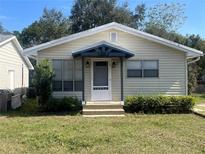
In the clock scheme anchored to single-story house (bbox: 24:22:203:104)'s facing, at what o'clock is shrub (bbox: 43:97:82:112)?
The shrub is roughly at 2 o'clock from the single-story house.

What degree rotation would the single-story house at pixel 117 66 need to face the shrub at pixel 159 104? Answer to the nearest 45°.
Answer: approximately 45° to its left

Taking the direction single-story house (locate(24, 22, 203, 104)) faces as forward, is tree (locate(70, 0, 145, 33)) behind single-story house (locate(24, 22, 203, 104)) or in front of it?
behind

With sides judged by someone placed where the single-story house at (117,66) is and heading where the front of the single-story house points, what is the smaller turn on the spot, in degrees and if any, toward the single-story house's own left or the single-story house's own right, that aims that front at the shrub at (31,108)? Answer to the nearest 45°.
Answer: approximately 90° to the single-story house's own right

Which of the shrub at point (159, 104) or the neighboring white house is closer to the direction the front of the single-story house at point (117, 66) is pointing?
the shrub

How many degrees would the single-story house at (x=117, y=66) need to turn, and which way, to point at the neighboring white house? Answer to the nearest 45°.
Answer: approximately 135° to its right

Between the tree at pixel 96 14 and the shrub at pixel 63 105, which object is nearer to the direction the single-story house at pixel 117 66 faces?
the shrub

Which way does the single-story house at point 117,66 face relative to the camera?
toward the camera

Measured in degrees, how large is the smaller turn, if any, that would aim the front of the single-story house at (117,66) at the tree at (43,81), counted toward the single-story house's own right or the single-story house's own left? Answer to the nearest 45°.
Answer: approximately 45° to the single-story house's own right

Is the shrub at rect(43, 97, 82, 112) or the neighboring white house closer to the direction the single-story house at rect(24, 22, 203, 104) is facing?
the shrub

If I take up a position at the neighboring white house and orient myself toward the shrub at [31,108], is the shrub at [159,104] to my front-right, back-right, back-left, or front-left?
front-left

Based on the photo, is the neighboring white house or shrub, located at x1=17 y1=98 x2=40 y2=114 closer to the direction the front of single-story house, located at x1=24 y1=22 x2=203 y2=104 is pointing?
the shrub
